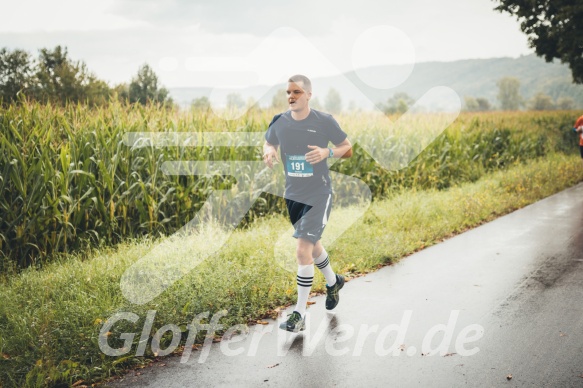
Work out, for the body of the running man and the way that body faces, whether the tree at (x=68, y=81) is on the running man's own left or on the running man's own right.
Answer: on the running man's own right

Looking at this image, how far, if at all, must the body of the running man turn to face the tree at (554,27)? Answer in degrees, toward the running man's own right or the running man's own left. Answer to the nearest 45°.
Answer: approximately 180°

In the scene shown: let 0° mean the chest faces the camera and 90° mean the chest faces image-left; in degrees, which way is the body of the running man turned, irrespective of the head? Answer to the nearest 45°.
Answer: approximately 45°

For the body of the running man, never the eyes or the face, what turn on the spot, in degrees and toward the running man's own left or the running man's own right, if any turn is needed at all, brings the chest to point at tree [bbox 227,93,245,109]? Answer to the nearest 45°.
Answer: approximately 135° to the running man's own right

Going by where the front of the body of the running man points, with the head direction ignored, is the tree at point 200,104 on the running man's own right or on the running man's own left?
on the running man's own right
